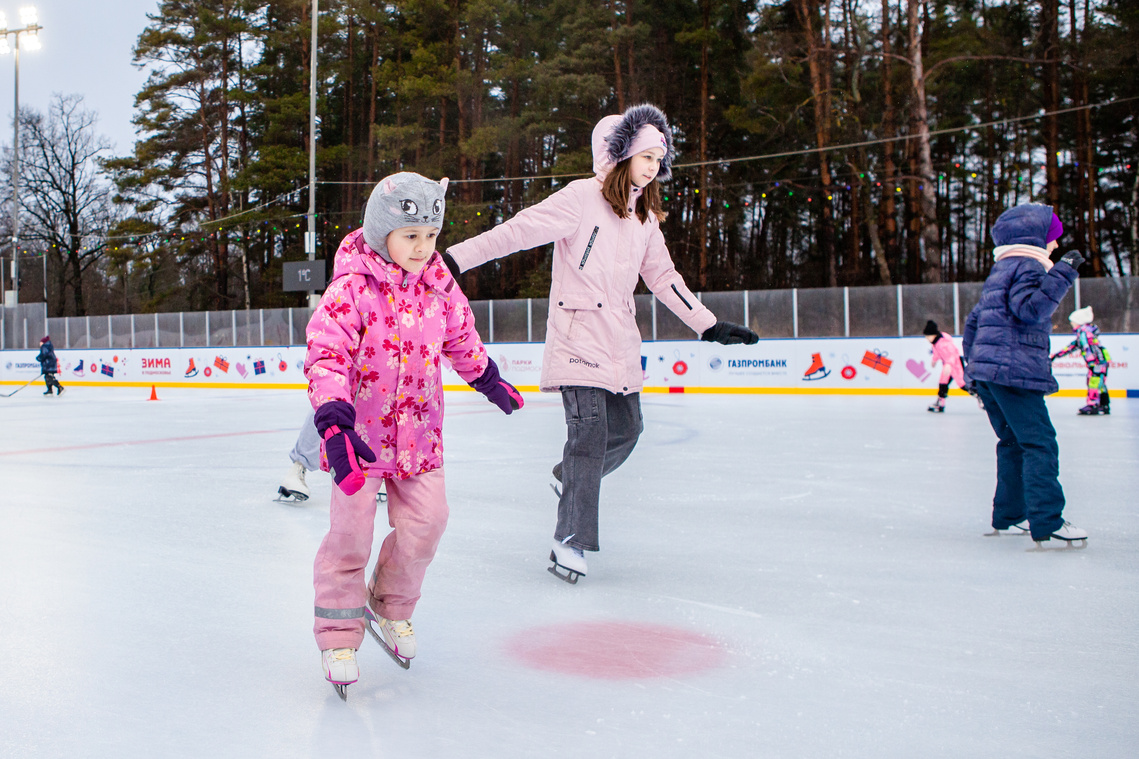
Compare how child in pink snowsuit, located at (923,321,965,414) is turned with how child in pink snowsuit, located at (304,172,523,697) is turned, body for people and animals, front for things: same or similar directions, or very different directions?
very different directions

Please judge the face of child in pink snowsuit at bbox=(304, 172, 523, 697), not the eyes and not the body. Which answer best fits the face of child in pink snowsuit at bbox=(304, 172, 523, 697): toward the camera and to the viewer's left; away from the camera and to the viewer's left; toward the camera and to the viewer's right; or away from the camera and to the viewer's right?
toward the camera and to the viewer's right

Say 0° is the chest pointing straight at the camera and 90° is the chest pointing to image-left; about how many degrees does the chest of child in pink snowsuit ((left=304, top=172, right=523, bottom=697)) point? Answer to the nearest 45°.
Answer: approximately 315°

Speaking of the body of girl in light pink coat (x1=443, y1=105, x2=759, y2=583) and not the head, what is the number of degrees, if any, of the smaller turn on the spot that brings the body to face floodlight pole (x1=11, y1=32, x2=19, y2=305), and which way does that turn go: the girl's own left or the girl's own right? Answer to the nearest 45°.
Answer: approximately 180°

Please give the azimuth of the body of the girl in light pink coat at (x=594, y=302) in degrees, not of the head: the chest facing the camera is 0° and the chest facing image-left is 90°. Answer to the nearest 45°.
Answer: approximately 315°

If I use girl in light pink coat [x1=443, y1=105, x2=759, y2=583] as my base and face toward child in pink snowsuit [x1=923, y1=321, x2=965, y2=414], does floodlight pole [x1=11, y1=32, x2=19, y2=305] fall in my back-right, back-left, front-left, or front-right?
front-left
